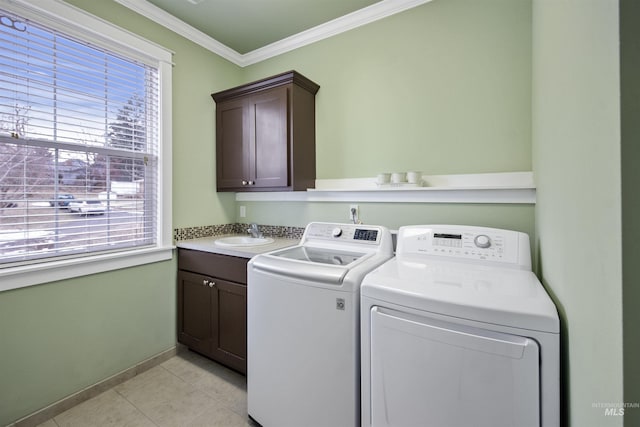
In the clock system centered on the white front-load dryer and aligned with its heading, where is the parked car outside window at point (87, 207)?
The parked car outside window is roughly at 3 o'clock from the white front-load dryer.

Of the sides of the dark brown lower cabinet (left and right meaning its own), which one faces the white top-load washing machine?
left

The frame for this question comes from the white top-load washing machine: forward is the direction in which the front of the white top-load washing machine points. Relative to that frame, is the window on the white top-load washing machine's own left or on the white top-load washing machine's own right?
on the white top-load washing machine's own right

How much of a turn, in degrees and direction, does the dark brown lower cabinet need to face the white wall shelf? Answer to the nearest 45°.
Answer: approximately 90° to its left

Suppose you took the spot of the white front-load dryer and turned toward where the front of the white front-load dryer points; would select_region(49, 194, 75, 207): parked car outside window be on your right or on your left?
on your right

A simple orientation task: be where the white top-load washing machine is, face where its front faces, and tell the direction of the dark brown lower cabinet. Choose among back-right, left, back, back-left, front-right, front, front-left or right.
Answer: right

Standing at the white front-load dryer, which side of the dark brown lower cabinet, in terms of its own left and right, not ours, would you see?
left

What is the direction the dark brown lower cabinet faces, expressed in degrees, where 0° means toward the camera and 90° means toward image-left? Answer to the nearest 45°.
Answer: approximately 45°

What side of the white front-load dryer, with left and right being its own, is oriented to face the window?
right
